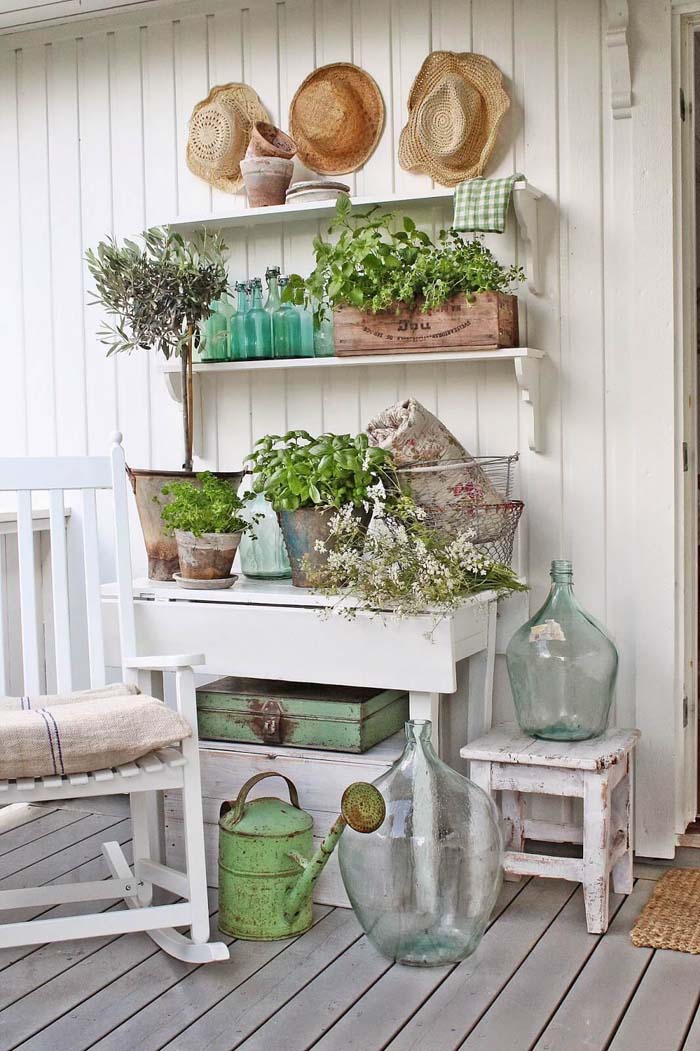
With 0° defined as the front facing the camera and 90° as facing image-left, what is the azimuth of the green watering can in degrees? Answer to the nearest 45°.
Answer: approximately 315°

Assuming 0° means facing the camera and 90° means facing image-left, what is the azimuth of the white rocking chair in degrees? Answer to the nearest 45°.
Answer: approximately 315°

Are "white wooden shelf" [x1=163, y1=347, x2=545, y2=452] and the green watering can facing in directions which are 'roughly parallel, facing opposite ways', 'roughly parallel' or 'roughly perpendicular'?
roughly perpendicular

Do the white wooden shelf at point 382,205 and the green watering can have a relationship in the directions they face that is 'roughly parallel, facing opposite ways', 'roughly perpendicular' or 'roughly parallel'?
roughly perpendicular

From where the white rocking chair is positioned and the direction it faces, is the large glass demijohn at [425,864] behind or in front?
in front

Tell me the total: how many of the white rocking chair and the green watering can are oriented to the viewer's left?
0
